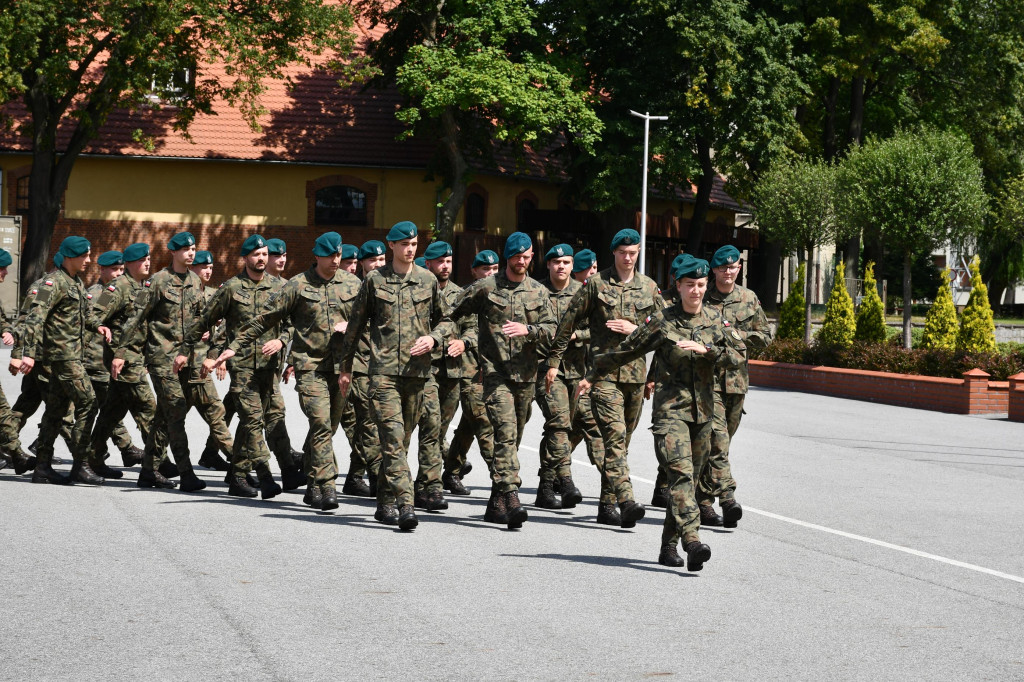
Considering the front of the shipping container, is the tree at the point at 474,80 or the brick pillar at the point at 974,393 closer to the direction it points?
the brick pillar

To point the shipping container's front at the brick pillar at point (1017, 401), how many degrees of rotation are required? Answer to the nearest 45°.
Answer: approximately 45° to its left

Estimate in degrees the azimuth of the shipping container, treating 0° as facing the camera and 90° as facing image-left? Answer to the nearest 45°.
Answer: approximately 0°

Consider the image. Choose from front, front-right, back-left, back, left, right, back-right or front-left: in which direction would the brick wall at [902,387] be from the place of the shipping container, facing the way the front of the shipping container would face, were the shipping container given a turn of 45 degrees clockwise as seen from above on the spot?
left

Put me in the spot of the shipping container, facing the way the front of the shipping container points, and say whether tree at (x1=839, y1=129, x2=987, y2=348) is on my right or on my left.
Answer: on my left

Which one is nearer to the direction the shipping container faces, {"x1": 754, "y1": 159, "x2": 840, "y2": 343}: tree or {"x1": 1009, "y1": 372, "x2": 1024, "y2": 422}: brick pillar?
the brick pillar

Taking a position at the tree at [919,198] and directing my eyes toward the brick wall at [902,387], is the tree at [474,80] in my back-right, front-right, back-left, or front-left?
back-right

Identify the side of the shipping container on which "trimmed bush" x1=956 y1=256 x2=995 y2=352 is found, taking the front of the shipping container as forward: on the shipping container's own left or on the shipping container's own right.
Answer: on the shipping container's own left

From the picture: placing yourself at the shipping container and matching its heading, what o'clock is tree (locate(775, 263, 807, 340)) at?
The tree is roughly at 10 o'clock from the shipping container.

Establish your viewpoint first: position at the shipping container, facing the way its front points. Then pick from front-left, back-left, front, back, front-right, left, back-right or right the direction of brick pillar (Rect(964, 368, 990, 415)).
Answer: front-left
